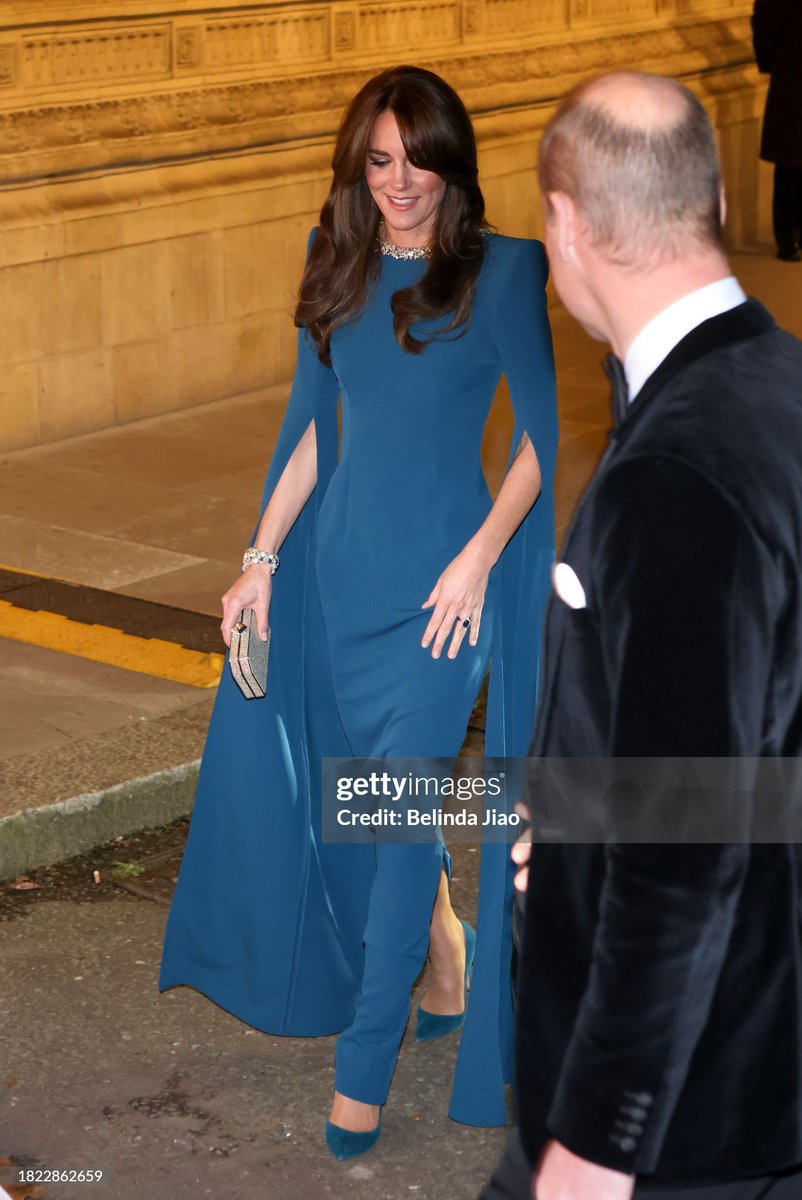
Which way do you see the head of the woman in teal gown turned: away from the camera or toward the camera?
toward the camera

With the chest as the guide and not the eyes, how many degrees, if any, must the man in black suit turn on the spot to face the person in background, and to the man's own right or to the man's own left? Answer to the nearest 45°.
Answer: approximately 90° to the man's own right

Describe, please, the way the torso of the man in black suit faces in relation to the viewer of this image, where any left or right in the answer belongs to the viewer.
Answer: facing to the left of the viewer

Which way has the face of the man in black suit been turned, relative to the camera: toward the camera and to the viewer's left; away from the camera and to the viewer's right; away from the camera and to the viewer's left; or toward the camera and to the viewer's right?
away from the camera and to the viewer's left

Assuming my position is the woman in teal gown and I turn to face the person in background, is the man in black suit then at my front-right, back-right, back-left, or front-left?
back-right

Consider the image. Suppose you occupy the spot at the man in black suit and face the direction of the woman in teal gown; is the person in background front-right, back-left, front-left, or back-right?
front-right

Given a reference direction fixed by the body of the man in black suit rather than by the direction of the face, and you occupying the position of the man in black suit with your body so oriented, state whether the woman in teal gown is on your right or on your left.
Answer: on your right
